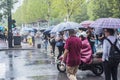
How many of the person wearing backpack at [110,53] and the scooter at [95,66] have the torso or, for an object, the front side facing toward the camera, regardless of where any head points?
0

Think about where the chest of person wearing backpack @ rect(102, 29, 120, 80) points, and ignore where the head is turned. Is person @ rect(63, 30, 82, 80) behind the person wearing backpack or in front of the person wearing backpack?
in front

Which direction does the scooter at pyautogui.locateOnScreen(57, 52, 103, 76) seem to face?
to the viewer's left

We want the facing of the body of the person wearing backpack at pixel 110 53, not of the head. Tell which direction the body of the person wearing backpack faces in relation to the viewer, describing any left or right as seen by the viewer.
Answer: facing away from the viewer and to the left of the viewer
